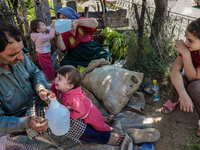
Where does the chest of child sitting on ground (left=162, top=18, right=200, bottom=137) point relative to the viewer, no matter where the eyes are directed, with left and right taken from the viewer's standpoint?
facing the viewer and to the left of the viewer

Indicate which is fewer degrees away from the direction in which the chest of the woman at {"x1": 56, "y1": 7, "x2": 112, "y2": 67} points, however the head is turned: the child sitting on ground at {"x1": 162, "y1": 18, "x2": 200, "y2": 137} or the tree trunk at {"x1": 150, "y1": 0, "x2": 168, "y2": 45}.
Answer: the child sitting on ground

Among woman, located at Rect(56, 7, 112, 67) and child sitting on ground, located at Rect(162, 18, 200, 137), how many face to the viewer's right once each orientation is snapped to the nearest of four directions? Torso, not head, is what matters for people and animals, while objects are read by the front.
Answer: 0

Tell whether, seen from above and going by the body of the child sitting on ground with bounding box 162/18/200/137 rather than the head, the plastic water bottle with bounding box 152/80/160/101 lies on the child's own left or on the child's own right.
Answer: on the child's own right

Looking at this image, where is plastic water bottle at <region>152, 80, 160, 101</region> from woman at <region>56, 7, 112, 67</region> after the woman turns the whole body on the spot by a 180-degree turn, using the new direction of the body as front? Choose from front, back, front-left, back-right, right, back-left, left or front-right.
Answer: right

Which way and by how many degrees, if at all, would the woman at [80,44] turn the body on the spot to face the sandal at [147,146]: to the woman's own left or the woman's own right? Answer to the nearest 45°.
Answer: approximately 45° to the woman's own left

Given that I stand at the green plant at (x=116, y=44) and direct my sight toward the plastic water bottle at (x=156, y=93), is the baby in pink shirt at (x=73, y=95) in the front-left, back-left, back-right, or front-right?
front-right
